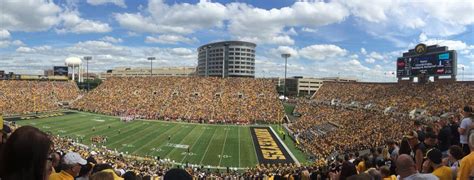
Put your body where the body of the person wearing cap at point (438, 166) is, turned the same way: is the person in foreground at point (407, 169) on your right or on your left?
on your left

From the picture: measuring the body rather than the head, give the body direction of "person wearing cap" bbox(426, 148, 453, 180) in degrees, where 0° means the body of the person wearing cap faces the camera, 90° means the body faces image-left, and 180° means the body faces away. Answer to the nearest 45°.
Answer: approximately 135°

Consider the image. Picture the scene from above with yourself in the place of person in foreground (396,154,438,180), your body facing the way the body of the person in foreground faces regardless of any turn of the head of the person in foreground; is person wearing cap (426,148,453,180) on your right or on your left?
on your right

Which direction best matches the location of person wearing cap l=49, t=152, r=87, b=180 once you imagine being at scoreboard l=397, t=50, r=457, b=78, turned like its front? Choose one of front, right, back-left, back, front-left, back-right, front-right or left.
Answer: front-left

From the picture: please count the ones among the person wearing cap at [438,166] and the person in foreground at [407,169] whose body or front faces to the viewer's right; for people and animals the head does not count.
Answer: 0

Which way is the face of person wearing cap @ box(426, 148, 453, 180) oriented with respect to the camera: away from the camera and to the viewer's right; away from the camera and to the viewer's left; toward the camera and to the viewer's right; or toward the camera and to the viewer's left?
away from the camera and to the viewer's left

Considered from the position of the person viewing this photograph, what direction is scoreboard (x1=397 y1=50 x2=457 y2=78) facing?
facing the viewer and to the left of the viewer

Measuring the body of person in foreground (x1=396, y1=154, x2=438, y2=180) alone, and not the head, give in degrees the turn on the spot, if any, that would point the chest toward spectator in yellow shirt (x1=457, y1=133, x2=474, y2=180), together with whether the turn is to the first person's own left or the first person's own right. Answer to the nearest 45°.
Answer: approximately 90° to the first person's own right

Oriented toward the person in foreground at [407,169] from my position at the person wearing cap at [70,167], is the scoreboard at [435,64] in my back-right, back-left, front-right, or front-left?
front-left

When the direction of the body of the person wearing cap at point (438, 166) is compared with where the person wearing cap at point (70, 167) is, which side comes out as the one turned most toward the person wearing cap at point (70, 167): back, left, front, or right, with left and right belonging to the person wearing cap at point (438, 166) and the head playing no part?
left

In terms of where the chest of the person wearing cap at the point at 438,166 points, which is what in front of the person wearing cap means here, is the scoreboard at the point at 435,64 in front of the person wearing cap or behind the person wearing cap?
in front

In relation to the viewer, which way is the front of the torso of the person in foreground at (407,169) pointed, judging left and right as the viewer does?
facing away from the viewer and to the left of the viewer

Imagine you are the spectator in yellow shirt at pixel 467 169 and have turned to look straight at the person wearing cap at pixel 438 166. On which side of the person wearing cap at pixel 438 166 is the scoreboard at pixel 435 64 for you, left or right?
right
